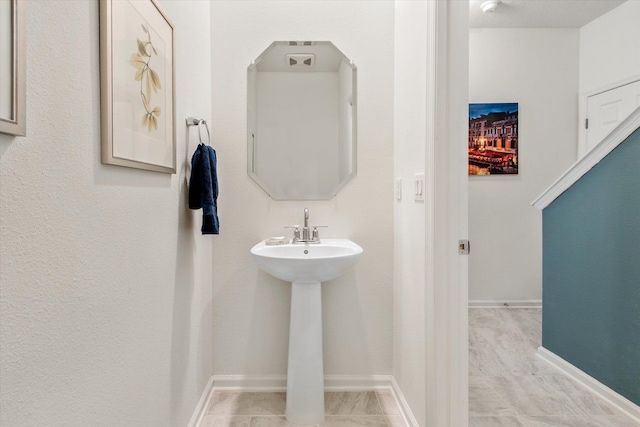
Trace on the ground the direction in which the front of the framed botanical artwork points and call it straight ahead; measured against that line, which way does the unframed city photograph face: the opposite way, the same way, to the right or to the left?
to the right

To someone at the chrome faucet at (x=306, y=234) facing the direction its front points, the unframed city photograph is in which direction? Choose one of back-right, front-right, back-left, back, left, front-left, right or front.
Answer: back-left

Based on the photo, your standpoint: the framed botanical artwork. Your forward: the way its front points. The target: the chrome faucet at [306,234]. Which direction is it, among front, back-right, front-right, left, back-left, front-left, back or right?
left

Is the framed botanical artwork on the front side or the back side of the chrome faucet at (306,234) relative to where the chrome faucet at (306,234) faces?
on the front side

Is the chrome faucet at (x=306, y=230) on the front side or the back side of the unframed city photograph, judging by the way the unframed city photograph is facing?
on the front side

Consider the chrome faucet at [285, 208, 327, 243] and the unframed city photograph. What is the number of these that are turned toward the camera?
2

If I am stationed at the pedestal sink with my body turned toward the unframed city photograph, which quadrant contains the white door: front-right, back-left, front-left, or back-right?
front-right

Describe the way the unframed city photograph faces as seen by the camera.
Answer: facing the viewer

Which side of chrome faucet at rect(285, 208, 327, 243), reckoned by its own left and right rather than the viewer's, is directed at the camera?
front

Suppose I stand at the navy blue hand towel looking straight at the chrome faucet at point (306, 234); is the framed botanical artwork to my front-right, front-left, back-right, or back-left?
back-right

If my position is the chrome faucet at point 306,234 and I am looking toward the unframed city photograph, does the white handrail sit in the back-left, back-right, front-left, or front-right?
front-right

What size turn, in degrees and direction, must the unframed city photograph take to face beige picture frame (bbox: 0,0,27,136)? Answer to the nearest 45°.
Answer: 0° — it already faces it
